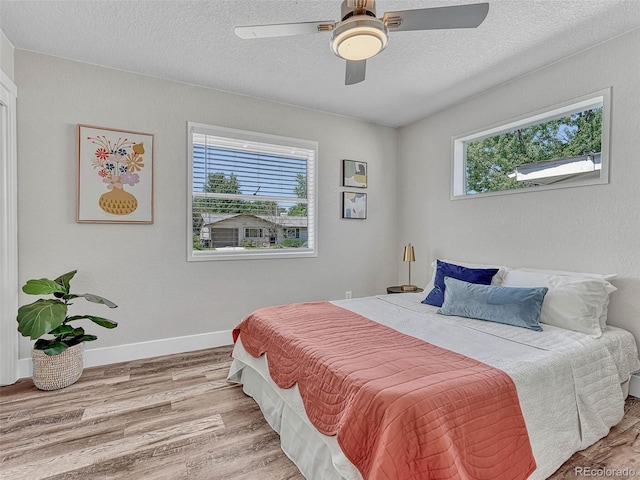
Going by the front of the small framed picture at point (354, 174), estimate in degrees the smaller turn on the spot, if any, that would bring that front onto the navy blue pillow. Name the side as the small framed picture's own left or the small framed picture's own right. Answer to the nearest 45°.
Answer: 0° — it already faces it

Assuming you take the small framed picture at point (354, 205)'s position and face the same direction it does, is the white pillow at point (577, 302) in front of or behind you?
in front

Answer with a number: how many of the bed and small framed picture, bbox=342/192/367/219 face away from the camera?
0

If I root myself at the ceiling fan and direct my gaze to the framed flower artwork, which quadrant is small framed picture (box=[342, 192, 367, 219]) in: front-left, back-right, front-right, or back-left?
front-right

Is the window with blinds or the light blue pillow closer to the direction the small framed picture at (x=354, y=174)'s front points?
the light blue pillow

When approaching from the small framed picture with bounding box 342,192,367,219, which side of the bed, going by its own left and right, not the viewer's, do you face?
right

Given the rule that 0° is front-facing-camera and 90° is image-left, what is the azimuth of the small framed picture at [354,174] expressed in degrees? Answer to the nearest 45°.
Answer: approximately 315°

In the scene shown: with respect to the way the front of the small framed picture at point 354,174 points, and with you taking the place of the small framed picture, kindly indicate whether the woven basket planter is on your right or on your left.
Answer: on your right

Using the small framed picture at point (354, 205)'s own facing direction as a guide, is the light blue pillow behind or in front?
in front

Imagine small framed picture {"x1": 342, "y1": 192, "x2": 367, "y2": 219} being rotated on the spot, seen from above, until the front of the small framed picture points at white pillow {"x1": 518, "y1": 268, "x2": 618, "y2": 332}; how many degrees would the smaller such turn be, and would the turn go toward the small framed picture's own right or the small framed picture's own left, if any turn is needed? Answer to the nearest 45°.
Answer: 0° — it already faces it

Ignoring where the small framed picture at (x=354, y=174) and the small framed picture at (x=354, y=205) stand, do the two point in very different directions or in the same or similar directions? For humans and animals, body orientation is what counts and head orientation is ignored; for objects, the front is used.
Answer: same or similar directions

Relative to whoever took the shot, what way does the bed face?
facing the viewer and to the left of the viewer

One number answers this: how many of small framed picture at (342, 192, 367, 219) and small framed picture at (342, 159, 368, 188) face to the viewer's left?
0

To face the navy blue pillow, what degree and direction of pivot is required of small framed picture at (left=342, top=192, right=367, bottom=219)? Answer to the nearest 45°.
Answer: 0° — it already faces it

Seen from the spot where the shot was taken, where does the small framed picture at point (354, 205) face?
facing the viewer and to the right of the viewer

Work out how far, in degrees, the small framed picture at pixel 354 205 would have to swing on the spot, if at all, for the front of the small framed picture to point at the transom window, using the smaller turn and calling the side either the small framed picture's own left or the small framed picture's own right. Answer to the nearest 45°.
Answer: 0° — it already faces it

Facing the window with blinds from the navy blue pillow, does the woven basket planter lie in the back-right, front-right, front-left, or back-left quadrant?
front-left
